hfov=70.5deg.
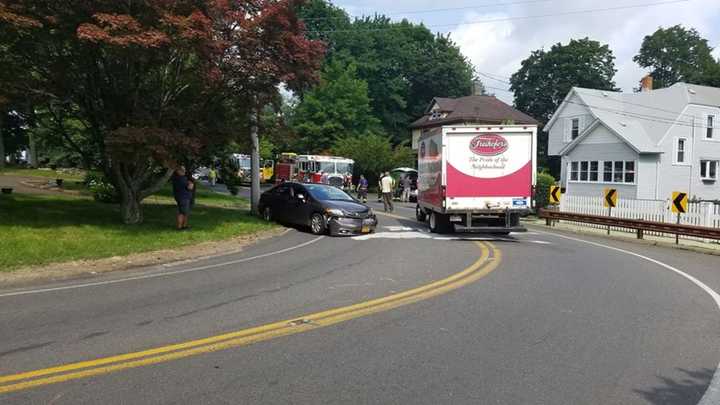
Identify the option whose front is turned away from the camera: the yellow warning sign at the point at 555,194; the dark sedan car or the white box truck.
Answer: the white box truck

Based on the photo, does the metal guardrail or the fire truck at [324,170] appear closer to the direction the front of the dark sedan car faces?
the metal guardrail

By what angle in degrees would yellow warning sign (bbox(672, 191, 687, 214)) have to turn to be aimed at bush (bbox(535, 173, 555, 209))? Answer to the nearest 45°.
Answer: approximately 135° to its right

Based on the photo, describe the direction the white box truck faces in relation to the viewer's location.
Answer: facing away from the viewer

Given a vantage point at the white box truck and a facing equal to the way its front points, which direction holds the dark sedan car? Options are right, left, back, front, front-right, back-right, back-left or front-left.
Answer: left
